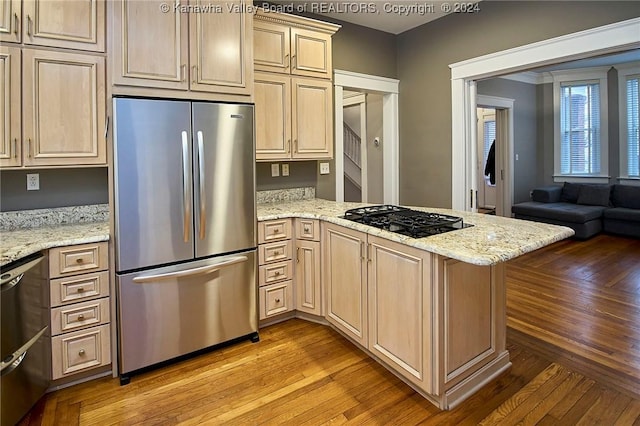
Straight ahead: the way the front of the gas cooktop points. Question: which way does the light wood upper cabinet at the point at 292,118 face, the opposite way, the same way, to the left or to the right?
to the left

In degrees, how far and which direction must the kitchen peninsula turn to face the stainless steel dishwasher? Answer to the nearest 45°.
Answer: approximately 45° to its right

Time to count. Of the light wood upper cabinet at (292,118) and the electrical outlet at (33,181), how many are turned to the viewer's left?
0

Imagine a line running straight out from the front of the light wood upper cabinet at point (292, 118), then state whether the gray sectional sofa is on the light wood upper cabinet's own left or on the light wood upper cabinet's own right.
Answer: on the light wood upper cabinet's own left

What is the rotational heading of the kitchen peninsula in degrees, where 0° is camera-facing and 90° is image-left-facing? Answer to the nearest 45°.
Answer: approximately 45°

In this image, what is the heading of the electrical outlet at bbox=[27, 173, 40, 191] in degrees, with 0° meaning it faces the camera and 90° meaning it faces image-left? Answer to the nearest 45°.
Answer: approximately 0°

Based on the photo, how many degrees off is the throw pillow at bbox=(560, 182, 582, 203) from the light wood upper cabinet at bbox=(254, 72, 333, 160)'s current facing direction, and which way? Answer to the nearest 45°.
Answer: approximately 90° to its left

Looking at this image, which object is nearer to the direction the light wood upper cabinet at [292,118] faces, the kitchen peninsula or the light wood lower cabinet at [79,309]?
the kitchen peninsula

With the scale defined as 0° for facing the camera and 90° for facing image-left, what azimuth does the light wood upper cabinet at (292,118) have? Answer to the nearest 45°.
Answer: approximately 315°
